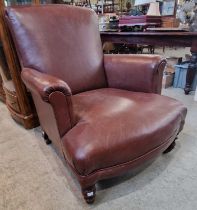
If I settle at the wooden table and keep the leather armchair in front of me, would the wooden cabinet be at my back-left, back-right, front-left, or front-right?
front-right

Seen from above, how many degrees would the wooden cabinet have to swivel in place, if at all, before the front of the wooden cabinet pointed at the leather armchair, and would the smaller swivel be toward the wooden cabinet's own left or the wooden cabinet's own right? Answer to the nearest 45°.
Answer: approximately 90° to the wooden cabinet's own left

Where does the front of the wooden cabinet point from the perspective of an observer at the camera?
facing the viewer and to the left of the viewer

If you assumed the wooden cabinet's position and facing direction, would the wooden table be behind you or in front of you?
behind

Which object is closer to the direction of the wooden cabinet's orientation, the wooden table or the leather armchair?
the leather armchair

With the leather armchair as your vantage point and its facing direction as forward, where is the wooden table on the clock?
The wooden table is roughly at 9 o'clock from the leather armchair.

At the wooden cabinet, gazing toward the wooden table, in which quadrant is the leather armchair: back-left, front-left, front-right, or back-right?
front-right

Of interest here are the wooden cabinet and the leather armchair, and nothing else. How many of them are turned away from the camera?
0
